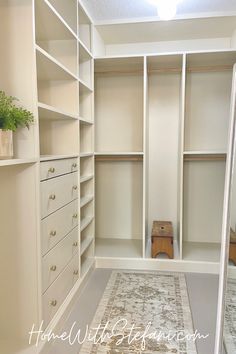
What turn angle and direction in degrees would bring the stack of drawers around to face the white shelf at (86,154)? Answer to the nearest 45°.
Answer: approximately 135° to its left

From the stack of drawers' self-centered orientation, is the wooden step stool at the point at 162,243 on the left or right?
on its left

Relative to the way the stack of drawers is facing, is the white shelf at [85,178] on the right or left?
on its left

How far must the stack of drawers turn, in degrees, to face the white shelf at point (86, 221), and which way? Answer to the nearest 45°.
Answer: approximately 135° to its left

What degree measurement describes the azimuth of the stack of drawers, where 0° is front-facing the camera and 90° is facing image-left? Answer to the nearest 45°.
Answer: approximately 315°

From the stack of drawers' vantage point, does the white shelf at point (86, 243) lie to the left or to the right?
on its left

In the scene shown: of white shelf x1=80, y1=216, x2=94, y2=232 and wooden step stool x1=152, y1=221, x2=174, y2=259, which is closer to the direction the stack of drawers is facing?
the wooden step stool
